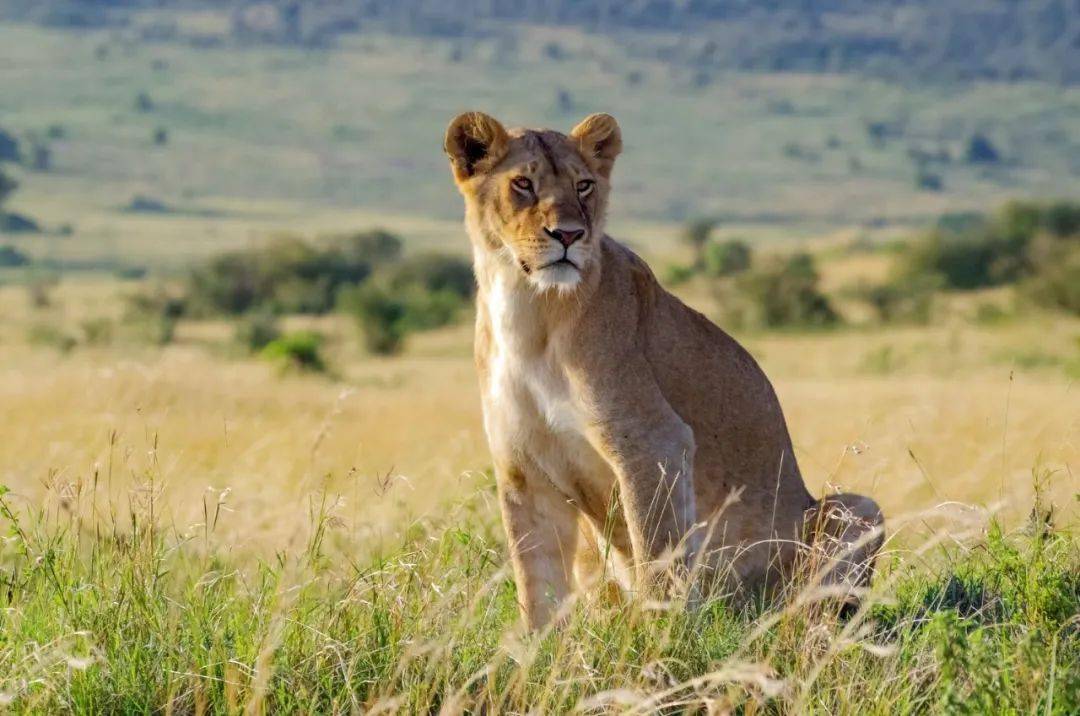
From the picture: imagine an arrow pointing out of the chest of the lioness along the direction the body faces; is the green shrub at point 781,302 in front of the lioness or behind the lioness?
behind

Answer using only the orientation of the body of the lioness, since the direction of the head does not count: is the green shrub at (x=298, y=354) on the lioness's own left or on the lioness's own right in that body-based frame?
on the lioness's own right

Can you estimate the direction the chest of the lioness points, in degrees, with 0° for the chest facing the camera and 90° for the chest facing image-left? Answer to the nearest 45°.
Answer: approximately 45°

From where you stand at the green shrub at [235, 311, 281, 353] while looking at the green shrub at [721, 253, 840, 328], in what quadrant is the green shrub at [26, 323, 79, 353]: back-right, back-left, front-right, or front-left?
back-left

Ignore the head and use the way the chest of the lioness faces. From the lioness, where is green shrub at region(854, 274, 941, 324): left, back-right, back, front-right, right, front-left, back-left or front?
back-right

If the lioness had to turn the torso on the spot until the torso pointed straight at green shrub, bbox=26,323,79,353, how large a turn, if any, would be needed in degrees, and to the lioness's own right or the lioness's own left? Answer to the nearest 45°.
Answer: approximately 90° to the lioness's own right

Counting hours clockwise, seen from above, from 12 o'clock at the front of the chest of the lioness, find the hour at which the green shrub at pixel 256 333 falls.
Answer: The green shrub is roughly at 4 o'clock from the lioness.

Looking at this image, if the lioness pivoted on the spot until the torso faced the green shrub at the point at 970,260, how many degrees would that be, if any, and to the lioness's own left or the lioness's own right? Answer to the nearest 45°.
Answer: approximately 135° to the lioness's own right

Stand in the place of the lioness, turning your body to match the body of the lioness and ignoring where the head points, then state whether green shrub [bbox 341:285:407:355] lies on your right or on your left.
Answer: on your right
